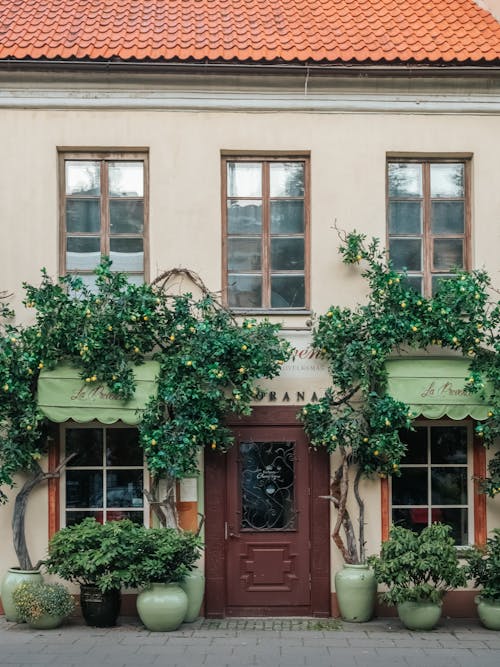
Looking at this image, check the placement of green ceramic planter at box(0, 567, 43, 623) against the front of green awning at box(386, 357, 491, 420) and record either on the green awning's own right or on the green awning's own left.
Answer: on the green awning's own right

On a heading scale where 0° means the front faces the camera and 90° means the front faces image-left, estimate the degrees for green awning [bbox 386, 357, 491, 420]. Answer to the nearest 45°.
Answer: approximately 0°

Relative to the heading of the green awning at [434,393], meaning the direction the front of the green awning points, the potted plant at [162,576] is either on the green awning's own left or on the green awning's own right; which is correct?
on the green awning's own right

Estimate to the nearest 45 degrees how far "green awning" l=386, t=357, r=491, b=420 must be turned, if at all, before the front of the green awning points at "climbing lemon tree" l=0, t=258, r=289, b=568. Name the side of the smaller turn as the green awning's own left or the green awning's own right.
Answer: approximately 90° to the green awning's own right

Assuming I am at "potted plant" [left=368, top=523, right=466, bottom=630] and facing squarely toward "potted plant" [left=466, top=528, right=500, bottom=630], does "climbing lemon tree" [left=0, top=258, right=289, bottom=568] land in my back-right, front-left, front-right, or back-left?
back-left

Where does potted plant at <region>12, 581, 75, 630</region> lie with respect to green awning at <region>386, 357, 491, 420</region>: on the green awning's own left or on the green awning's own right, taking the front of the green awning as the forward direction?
on the green awning's own right
